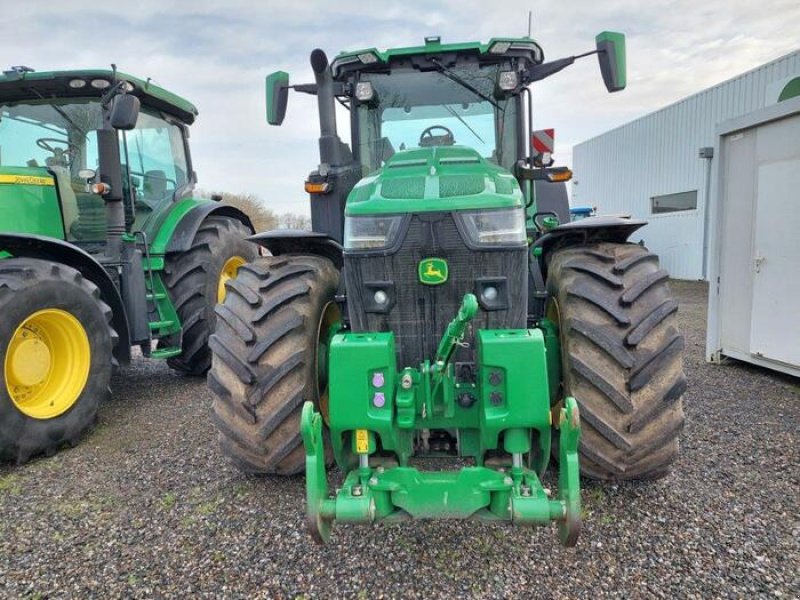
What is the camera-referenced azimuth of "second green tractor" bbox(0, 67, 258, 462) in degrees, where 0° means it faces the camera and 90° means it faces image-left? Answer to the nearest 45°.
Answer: approximately 45°

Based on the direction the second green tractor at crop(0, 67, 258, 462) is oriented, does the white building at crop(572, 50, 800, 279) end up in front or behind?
behind

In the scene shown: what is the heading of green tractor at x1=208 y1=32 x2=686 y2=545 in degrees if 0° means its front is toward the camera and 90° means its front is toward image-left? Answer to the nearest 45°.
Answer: approximately 0°

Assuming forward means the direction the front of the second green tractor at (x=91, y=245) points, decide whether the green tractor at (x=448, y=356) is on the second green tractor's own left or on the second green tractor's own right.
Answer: on the second green tractor's own left

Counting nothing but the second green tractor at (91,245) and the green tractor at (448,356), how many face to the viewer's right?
0

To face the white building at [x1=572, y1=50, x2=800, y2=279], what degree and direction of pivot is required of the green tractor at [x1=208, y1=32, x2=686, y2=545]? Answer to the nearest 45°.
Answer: approximately 135° to its left

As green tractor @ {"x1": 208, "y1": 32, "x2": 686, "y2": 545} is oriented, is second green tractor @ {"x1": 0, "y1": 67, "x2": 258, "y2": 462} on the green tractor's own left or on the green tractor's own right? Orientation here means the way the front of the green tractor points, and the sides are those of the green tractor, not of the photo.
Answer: on the green tractor's own right

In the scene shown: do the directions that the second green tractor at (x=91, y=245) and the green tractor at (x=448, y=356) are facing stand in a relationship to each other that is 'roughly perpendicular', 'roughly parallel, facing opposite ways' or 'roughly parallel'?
roughly parallel
